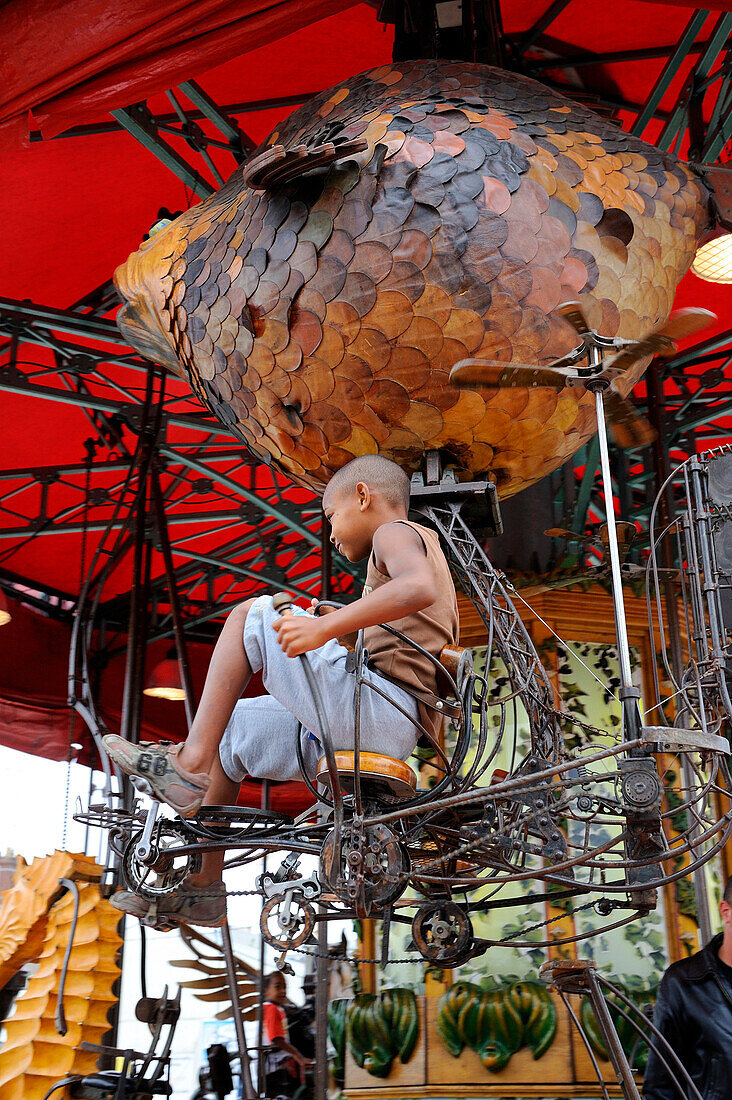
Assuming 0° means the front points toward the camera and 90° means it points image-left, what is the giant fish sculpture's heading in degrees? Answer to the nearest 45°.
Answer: approximately 90°

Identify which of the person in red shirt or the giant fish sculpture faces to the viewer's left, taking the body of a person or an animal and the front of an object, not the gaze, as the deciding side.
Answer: the giant fish sculpture

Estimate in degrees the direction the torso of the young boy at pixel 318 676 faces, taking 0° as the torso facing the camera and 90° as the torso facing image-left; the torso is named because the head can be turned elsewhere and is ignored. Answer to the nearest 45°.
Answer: approximately 90°

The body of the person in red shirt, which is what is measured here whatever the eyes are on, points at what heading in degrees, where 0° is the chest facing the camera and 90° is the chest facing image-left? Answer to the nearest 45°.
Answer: approximately 315°

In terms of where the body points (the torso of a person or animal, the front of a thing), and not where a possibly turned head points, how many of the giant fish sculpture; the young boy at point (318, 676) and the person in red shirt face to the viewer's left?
2

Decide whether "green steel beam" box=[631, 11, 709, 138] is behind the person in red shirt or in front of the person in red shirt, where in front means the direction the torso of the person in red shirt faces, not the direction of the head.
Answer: in front

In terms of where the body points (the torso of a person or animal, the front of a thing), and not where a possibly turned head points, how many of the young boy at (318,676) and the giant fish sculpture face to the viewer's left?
2

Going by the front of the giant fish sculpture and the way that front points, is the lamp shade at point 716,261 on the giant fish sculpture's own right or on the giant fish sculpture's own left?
on the giant fish sculpture's own right

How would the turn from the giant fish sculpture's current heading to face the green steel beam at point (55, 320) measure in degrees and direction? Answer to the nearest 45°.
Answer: approximately 45° to its right

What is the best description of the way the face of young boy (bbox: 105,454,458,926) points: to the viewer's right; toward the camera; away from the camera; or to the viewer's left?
to the viewer's left
